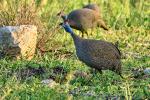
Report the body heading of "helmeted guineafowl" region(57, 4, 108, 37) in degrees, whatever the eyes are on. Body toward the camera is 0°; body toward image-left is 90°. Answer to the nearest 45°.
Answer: approximately 90°

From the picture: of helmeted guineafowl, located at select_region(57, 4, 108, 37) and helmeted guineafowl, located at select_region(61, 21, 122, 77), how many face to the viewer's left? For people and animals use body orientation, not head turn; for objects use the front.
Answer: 2

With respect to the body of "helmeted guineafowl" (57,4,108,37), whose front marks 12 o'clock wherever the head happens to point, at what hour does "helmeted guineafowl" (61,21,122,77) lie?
"helmeted guineafowl" (61,21,122,77) is roughly at 9 o'clock from "helmeted guineafowl" (57,4,108,37).

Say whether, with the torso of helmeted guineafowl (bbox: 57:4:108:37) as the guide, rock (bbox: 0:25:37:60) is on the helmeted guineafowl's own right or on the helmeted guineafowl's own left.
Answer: on the helmeted guineafowl's own left

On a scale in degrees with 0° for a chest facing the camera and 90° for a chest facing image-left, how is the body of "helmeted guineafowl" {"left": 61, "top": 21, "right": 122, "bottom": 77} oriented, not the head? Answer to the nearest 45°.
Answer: approximately 90°

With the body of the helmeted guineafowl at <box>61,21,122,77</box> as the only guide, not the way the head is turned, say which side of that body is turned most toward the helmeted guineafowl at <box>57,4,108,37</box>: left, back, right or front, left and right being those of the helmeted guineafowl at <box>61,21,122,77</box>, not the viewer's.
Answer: right

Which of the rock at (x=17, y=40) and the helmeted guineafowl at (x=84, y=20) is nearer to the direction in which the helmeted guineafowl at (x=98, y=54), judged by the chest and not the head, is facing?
the rock
